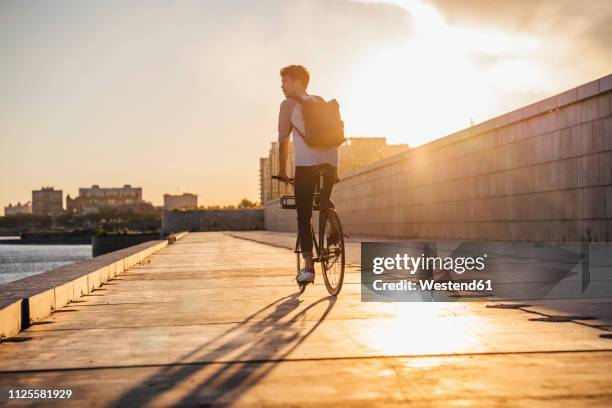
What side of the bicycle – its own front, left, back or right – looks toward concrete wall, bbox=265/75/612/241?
right

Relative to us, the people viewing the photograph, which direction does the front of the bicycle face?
facing away from the viewer and to the left of the viewer

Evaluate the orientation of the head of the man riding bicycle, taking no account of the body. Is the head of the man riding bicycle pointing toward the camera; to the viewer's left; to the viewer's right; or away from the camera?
to the viewer's left
